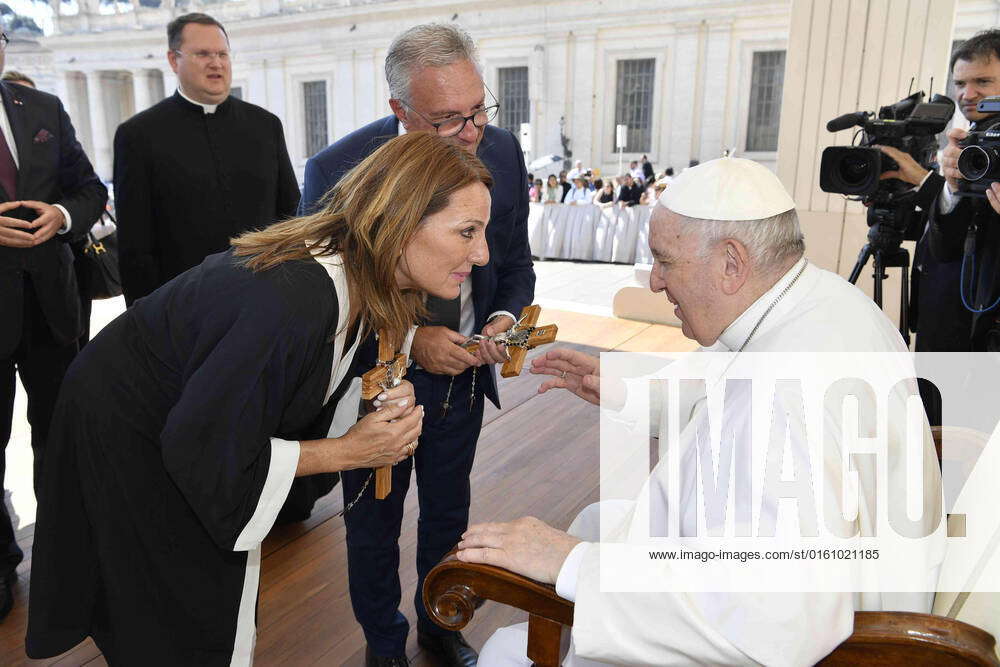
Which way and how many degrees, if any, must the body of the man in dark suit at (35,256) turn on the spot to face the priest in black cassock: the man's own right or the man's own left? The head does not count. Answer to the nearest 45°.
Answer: approximately 135° to the man's own left

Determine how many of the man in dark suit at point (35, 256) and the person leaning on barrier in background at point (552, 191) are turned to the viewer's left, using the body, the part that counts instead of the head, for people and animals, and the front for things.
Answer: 0

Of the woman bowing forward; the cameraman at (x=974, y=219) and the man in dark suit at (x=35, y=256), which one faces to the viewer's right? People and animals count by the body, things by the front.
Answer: the woman bowing forward

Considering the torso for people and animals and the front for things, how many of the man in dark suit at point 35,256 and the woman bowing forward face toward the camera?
1

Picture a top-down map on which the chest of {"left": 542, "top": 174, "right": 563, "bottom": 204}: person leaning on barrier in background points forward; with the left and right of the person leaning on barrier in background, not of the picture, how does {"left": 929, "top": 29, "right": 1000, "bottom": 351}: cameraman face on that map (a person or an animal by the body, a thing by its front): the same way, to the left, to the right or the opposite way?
to the right

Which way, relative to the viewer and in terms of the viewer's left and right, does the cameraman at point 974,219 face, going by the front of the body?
facing the viewer and to the left of the viewer

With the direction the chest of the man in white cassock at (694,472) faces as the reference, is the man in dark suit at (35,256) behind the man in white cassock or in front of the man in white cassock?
in front

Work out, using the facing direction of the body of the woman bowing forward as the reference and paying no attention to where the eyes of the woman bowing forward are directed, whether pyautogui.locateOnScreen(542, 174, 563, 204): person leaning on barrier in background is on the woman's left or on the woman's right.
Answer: on the woman's left

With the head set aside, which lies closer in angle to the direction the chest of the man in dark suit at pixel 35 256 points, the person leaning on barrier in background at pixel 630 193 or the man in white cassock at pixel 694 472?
the man in white cassock

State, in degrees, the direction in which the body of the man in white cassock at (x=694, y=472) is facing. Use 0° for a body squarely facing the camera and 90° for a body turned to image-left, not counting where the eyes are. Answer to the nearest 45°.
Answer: approximately 90°

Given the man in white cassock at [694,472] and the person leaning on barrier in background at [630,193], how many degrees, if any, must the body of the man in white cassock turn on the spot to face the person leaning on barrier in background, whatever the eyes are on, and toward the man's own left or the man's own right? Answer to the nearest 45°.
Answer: approximately 90° to the man's own right

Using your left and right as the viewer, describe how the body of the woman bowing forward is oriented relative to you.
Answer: facing to the right of the viewer

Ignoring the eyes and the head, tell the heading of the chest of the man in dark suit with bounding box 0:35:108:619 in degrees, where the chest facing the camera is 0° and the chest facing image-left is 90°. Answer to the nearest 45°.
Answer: approximately 0°

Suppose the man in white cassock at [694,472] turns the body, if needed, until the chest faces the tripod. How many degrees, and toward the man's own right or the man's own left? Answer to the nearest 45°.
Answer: approximately 90° to the man's own right
